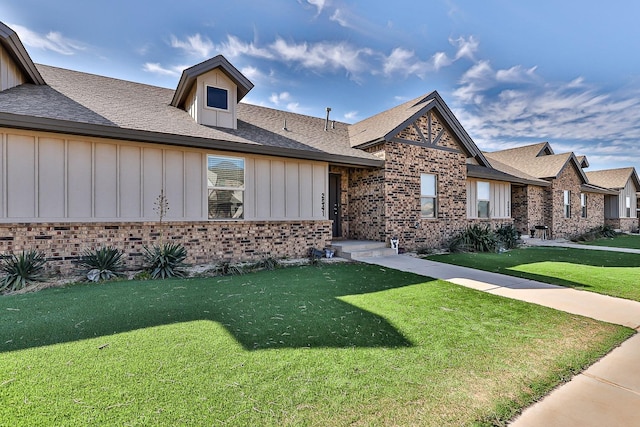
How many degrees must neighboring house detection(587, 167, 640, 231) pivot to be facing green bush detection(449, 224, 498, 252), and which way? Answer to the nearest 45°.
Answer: approximately 45° to its right

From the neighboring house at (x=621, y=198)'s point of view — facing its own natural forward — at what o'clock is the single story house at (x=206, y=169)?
The single story house is roughly at 2 o'clock from the neighboring house.

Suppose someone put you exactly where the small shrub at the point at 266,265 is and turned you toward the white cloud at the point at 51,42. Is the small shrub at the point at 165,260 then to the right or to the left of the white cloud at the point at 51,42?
left

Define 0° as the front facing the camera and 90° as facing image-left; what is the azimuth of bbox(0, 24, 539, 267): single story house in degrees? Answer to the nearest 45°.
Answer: approximately 315°

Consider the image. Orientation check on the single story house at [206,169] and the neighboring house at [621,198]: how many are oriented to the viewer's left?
0

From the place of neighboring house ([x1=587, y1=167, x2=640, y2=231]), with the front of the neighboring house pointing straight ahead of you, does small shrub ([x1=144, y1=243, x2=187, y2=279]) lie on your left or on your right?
on your right

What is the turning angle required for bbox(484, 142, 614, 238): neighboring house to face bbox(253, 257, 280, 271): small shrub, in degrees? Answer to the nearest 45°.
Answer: approximately 45° to its right

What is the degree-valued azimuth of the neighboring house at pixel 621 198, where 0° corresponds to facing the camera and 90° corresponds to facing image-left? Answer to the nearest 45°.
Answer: approximately 315°

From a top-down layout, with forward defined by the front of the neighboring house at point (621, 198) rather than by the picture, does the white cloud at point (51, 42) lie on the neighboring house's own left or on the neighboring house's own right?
on the neighboring house's own right
